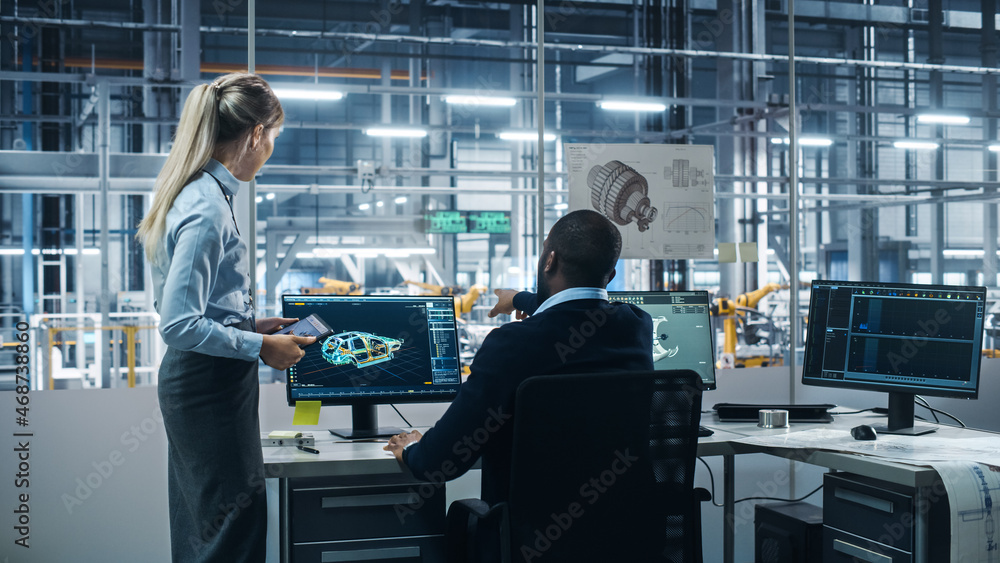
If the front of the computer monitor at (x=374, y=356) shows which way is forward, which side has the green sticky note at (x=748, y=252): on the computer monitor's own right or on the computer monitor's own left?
on the computer monitor's own left

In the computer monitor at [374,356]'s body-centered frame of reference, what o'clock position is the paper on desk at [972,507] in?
The paper on desk is roughly at 10 o'clock from the computer monitor.

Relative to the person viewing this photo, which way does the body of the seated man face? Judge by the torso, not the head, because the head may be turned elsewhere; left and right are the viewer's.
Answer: facing away from the viewer and to the left of the viewer

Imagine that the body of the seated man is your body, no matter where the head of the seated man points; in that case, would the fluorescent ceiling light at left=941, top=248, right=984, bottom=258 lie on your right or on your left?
on your right

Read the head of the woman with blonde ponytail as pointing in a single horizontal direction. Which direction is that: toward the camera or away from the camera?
away from the camera

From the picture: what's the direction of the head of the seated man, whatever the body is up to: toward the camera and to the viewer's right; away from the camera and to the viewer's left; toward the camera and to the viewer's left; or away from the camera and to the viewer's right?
away from the camera and to the viewer's left
